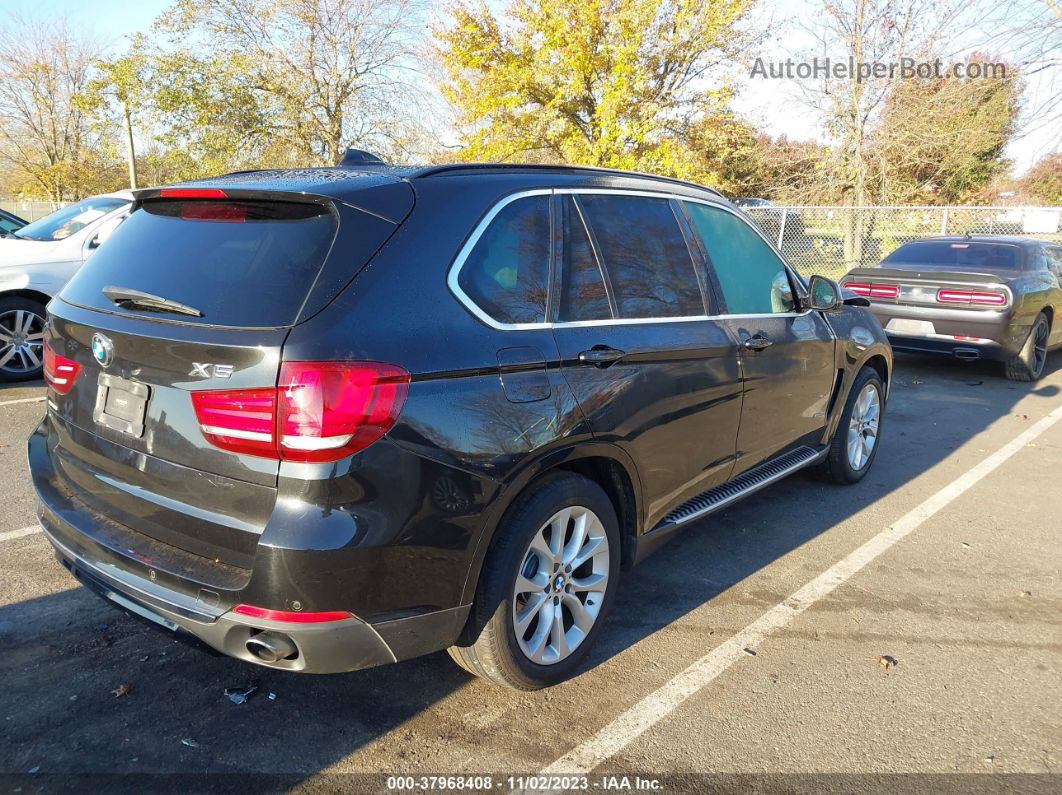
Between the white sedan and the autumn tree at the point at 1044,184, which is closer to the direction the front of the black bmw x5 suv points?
the autumn tree

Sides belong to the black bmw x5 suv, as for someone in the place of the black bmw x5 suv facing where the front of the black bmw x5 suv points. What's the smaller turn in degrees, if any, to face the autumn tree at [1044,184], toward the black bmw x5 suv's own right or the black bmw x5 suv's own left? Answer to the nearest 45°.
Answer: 0° — it already faces it

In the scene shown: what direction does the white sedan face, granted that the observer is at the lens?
facing the viewer and to the left of the viewer

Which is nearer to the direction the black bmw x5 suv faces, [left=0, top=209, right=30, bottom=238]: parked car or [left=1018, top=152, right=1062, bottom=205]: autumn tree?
the autumn tree

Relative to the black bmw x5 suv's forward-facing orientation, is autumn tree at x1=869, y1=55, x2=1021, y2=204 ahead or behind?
ahead

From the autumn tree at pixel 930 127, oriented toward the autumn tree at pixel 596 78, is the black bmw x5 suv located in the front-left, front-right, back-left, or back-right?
front-left

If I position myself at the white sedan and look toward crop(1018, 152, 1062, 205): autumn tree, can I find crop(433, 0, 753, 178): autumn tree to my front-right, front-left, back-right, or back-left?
front-left

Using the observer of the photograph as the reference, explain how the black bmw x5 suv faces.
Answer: facing away from the viewer and to the right of the viewer

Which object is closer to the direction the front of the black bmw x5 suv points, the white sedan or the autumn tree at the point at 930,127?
the autumn tree

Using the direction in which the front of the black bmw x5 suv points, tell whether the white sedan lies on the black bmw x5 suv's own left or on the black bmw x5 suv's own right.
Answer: on the black bmw x5 suv's own left
